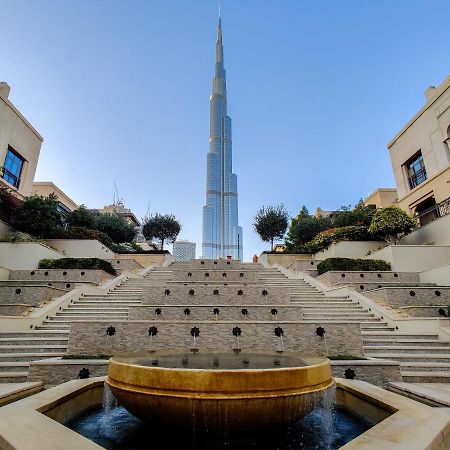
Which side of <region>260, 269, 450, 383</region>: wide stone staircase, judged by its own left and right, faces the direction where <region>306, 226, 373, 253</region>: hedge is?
back

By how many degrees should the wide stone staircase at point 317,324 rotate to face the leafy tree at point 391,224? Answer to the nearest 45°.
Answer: approximately 135° to its left

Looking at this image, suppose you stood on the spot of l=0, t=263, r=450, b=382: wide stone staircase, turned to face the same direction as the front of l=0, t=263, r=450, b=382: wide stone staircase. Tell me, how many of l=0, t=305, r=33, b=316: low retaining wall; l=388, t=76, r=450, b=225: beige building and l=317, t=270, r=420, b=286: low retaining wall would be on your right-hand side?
1

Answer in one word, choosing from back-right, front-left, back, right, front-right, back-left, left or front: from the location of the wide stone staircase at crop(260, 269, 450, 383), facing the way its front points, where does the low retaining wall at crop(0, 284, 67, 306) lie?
right

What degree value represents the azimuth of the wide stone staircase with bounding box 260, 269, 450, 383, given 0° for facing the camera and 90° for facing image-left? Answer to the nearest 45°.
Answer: approximately 0°

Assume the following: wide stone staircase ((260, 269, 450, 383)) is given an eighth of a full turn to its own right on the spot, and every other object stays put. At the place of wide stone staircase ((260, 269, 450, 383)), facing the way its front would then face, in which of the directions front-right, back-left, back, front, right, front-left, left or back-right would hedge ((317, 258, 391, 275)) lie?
back-right

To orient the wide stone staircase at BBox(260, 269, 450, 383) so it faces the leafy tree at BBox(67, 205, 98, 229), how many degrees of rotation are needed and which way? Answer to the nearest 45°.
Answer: approximately 90° to its right

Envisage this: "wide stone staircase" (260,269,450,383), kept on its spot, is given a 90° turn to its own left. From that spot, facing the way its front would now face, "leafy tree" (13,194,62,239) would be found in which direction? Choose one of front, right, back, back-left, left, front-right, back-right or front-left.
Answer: back

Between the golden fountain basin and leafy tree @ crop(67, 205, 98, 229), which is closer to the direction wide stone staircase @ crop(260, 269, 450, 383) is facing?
the golden fountain basin

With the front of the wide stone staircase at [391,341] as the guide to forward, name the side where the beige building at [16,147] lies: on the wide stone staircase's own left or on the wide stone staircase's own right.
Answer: on the wide stone staircase's own right

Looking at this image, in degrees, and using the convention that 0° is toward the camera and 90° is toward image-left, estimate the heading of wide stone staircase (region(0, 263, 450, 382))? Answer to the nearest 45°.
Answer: approximately 0°

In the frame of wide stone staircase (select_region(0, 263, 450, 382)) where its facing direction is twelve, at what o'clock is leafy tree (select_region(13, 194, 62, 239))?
The leafy tree is roughly at 4 o'clock from the wide stone staircase.

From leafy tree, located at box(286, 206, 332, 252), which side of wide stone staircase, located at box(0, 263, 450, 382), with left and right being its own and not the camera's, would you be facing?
back
